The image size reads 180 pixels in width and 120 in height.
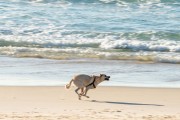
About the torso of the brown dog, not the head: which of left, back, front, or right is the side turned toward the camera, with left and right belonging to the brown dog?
right
